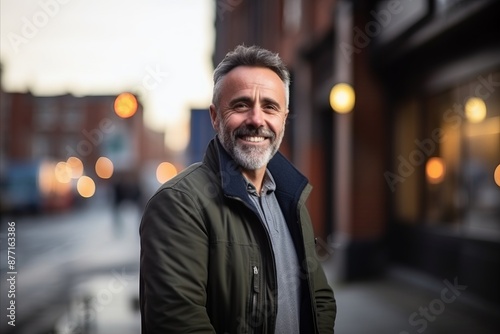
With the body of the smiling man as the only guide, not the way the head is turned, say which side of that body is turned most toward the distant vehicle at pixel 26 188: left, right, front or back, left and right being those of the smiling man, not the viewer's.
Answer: back

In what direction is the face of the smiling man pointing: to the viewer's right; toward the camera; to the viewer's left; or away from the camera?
toward the camera

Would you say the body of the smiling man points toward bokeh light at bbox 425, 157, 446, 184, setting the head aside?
no

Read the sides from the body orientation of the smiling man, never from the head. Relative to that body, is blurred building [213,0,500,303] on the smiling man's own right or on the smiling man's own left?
on the smiling man's own left

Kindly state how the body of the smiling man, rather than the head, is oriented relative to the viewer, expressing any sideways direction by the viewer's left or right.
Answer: facing the viewer and to the right of the viewer

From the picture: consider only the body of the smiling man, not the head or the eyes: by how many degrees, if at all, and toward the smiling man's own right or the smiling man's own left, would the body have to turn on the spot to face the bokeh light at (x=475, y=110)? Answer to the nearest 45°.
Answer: approximately 90° to the smiling man's own left

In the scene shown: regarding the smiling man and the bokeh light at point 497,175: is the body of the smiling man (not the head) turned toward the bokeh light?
no
